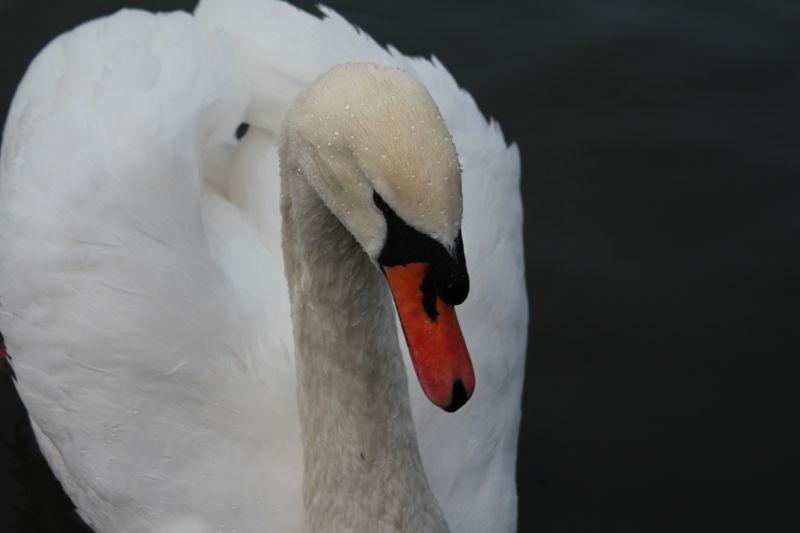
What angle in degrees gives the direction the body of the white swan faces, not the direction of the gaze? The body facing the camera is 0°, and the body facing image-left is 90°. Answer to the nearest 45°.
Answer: approximately 315°
